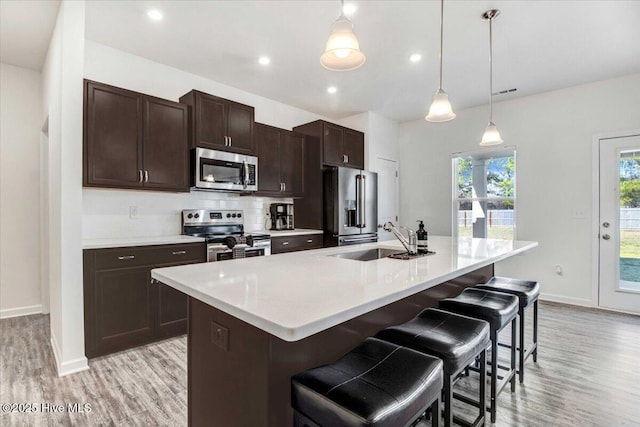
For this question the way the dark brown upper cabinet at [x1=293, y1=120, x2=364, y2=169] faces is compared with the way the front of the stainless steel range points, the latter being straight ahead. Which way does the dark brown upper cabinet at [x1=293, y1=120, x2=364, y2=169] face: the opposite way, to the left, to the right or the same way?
the same way

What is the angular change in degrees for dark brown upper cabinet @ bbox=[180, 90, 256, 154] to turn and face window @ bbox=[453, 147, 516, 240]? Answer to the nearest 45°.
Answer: approximately 45° to its left

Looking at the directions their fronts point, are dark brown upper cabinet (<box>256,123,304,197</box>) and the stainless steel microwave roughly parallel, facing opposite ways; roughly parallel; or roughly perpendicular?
roughly parallel

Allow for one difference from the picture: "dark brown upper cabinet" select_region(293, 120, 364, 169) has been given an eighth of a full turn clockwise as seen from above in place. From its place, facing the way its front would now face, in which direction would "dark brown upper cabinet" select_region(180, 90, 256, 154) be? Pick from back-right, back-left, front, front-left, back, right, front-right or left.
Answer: front-right

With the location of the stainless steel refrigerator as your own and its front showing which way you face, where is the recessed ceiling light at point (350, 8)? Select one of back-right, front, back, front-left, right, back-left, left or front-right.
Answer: front-right

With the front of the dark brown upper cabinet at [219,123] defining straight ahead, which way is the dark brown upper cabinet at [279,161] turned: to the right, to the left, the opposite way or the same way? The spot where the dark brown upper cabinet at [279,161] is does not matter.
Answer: the same way

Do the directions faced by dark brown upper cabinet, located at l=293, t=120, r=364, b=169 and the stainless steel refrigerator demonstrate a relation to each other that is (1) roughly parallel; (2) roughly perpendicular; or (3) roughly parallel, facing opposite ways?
roughly parallel

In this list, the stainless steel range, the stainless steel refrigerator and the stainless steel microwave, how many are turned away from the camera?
0

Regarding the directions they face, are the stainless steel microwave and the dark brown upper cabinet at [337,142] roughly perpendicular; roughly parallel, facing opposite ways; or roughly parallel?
roughly parallel

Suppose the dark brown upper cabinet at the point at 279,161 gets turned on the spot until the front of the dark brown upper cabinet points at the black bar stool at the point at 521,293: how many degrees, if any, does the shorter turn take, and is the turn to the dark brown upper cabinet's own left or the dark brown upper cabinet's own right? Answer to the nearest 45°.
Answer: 0° — it already faces it

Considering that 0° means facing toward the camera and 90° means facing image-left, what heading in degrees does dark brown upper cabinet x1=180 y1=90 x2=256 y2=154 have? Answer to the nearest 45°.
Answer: approximately 315°

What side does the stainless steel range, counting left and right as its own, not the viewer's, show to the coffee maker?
left

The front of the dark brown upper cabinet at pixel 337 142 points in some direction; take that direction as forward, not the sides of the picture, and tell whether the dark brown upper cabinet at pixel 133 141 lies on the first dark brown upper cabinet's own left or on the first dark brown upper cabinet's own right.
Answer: on the first dark brown upper cabinet's own right

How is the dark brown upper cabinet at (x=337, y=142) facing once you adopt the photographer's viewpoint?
facing the viewer and to the right of the viewer

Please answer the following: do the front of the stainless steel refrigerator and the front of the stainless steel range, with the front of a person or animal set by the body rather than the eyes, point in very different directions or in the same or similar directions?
same or similar directions
